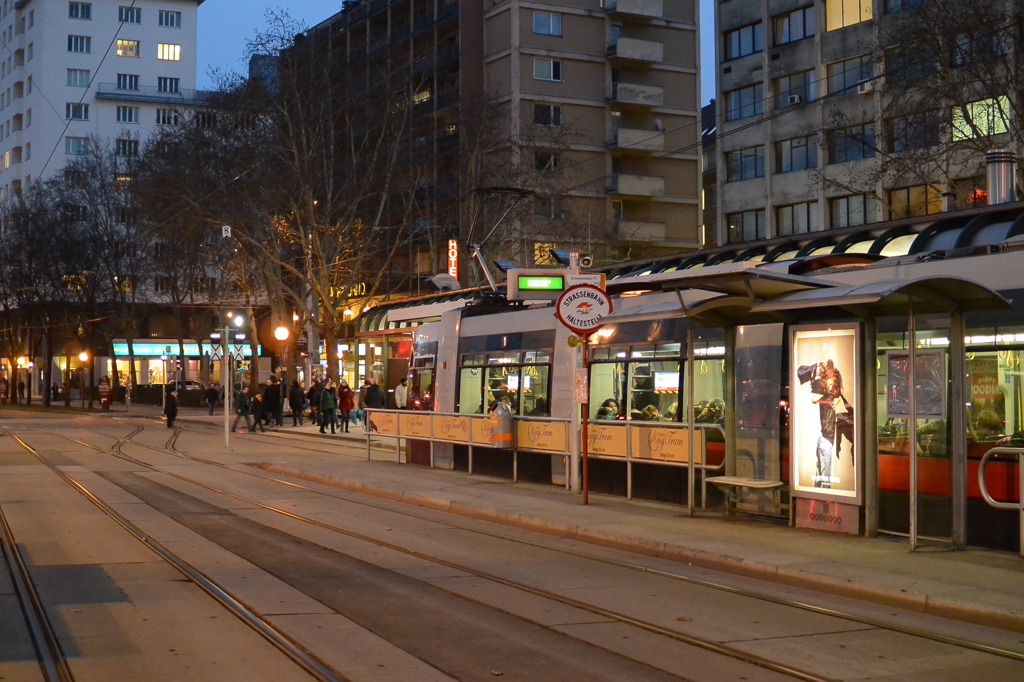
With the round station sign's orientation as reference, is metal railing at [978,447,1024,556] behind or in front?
in front

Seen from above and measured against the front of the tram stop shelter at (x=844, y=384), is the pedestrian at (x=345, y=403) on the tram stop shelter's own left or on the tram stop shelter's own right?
on the tram stop shelter's own right

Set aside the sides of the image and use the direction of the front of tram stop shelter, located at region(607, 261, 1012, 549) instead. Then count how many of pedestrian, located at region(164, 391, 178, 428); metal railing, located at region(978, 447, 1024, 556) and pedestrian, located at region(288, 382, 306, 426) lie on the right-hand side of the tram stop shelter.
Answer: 2

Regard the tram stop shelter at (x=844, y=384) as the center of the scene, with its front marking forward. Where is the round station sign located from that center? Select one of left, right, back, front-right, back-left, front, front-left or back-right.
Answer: right

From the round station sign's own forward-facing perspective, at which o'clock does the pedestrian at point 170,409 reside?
The pedestrian is roughly at 5 o'clock from the round station sign.

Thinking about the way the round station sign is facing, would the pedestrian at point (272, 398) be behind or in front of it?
behind

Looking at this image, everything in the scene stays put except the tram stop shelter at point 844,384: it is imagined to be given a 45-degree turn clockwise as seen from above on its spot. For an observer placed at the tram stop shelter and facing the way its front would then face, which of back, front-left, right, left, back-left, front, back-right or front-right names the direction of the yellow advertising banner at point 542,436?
front-right

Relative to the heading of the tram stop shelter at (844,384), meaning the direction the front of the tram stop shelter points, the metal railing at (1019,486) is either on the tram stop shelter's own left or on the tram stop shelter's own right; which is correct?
on the tram stop shelter's own left

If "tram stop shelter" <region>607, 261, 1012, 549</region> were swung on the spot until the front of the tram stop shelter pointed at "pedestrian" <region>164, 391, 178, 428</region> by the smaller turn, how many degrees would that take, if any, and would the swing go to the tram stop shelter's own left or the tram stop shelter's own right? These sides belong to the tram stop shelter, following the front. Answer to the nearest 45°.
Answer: approximately 90° to the tram stop shelter's own right

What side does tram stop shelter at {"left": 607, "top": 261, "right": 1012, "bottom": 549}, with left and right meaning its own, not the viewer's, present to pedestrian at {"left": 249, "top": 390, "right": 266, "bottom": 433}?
right

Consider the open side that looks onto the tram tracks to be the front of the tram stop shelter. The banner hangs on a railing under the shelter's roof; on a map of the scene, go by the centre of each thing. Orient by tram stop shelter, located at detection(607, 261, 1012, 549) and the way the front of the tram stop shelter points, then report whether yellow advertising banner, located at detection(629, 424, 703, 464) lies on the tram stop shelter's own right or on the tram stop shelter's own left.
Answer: on the tram stop shelter's own right

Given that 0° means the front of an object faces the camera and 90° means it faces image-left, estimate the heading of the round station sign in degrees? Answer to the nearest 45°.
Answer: approximately 0°

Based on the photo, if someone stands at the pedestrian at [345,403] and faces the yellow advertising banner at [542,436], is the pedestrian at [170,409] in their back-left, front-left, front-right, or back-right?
back-right
